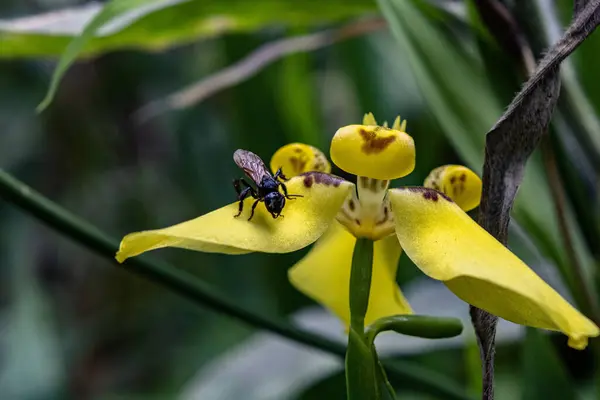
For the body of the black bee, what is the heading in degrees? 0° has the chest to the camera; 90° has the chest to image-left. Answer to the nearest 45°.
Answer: approximately 315°
